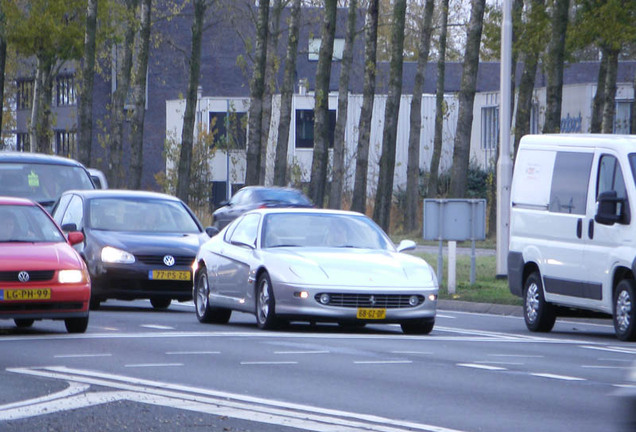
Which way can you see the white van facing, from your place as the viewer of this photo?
facing the viewer and to the right of the viewer

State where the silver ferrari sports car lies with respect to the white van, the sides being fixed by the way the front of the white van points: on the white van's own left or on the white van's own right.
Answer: on the white van's own right

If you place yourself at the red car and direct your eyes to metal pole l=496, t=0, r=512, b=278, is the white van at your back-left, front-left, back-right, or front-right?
front-right

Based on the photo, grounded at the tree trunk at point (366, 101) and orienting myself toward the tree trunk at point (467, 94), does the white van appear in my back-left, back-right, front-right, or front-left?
front-right

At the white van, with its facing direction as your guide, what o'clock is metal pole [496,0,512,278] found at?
The metal pole is roughly at 7 o'clock from the white van.

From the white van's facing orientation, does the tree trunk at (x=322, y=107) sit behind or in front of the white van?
behind

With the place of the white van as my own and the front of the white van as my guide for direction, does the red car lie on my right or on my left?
on my right
